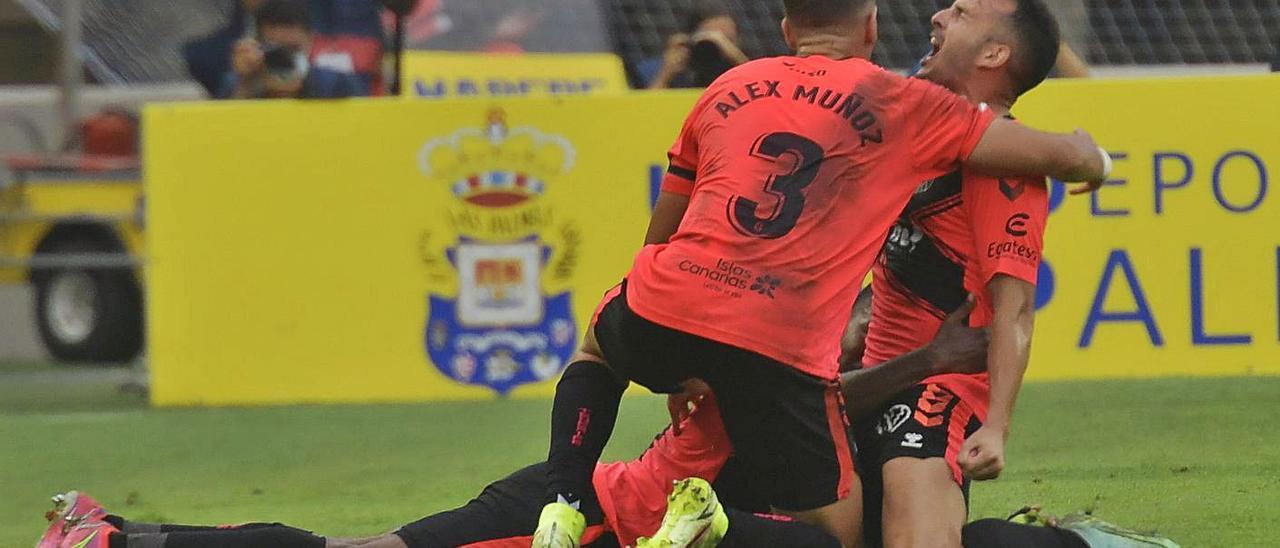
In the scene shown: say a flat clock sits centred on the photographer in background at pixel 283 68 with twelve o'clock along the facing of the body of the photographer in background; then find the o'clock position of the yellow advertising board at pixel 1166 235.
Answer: The yellow advertising board is roughly at 10 o'clock from the photographer in background.

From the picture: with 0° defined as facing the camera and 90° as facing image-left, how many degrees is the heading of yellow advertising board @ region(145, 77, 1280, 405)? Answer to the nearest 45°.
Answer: approximately 0°

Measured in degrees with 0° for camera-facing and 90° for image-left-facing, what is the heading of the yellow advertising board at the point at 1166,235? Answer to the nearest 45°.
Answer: approximately 0°

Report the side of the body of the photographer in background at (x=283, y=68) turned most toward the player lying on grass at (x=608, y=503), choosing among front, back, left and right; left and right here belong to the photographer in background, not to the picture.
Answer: front

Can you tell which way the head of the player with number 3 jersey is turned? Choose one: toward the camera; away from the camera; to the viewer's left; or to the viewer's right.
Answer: away from the camera

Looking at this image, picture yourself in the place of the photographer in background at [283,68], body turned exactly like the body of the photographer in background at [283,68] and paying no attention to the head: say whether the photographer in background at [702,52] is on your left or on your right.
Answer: on your left

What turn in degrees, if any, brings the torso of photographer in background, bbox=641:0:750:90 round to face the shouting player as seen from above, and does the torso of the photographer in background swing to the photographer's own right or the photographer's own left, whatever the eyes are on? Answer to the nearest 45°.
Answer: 0° — they already face them
